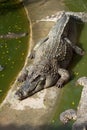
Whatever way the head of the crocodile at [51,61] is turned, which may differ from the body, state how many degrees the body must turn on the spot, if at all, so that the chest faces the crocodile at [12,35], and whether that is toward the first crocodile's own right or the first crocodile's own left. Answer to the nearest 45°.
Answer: approximately 90° to the first crocodile's own right

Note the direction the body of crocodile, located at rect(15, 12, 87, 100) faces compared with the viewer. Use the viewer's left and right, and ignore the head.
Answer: facing the viewer and to the left of the viewer

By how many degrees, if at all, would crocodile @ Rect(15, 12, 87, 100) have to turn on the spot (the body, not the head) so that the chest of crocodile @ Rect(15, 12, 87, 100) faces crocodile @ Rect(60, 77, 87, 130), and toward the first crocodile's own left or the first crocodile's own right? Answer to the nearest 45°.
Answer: approximately 45° to the first crocodile's own left
